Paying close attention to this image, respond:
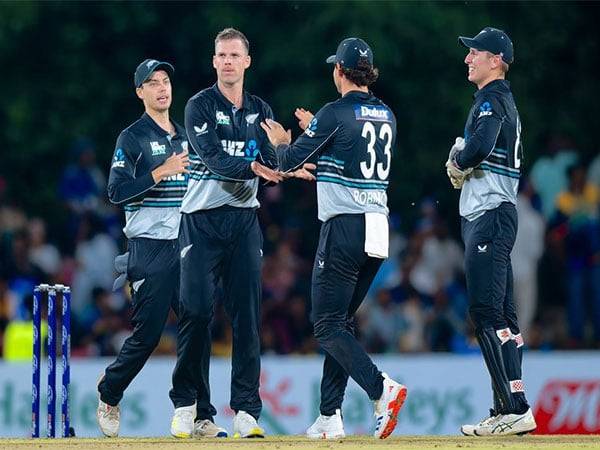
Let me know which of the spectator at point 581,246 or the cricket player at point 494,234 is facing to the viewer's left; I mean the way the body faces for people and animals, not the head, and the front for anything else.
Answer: the cricket player

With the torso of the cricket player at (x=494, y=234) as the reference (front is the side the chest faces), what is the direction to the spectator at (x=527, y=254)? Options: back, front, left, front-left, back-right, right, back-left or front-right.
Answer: right

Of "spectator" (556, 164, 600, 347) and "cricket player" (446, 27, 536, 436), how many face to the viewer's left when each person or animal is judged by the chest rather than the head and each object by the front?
1

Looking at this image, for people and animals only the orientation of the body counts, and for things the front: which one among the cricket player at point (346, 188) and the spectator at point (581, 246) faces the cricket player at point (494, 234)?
the spectator

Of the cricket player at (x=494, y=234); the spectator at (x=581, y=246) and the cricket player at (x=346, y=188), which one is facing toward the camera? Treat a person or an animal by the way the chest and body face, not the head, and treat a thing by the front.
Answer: the spectator

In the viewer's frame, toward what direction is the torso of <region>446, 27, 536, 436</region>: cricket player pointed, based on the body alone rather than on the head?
to the viewer's left

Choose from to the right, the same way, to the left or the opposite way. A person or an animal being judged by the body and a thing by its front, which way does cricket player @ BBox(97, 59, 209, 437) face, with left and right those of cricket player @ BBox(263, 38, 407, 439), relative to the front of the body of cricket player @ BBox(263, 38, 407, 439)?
the opposite way

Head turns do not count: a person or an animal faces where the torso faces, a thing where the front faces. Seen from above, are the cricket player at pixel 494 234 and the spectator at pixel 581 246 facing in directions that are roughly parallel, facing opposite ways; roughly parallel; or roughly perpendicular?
roughly perpendicular

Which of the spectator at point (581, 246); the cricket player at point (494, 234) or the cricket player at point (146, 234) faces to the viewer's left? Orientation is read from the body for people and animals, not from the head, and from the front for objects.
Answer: the cricket player at point (494, 234)

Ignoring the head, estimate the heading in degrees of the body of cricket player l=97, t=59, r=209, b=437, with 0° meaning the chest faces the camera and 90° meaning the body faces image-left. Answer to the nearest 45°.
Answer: approximately 315°

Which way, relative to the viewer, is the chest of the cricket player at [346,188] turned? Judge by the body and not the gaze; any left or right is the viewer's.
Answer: facing away from the viewer and to the left of the viewer

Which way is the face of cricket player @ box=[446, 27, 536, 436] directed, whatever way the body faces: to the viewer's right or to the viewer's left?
to the viewer's left

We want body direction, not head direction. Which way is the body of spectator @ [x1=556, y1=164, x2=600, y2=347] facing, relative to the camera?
toward the camera
